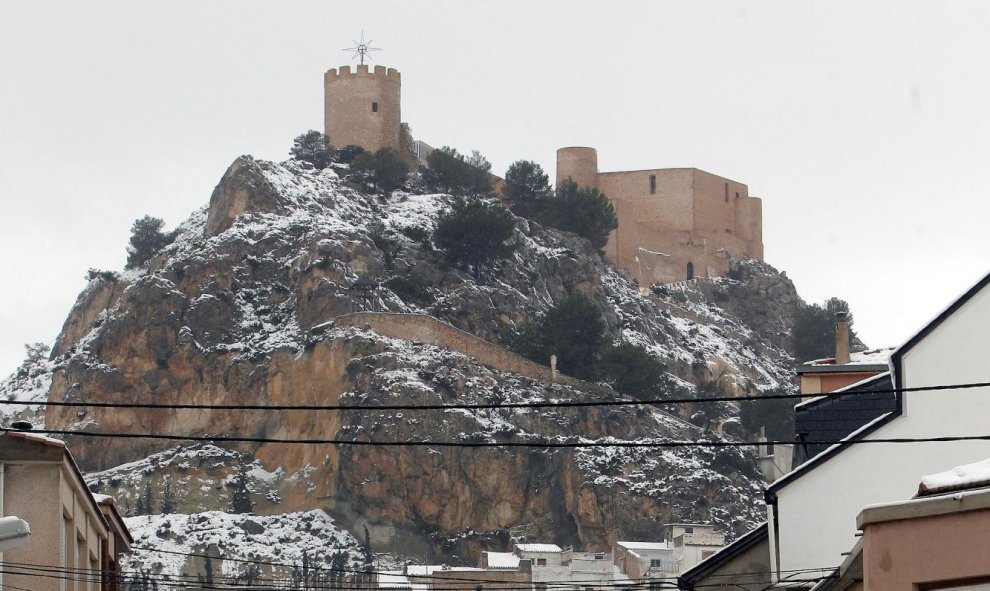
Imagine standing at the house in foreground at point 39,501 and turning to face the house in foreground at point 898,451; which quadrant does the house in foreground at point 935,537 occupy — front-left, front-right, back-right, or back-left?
front-right

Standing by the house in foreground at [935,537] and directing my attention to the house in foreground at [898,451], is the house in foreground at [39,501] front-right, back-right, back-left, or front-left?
front-left

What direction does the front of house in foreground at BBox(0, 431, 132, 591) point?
to the viewer's right

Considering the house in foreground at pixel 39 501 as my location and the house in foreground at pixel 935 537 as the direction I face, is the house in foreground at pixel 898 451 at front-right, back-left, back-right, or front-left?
front-left

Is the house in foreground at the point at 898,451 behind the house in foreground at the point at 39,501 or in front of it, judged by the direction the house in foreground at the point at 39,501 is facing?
in front
